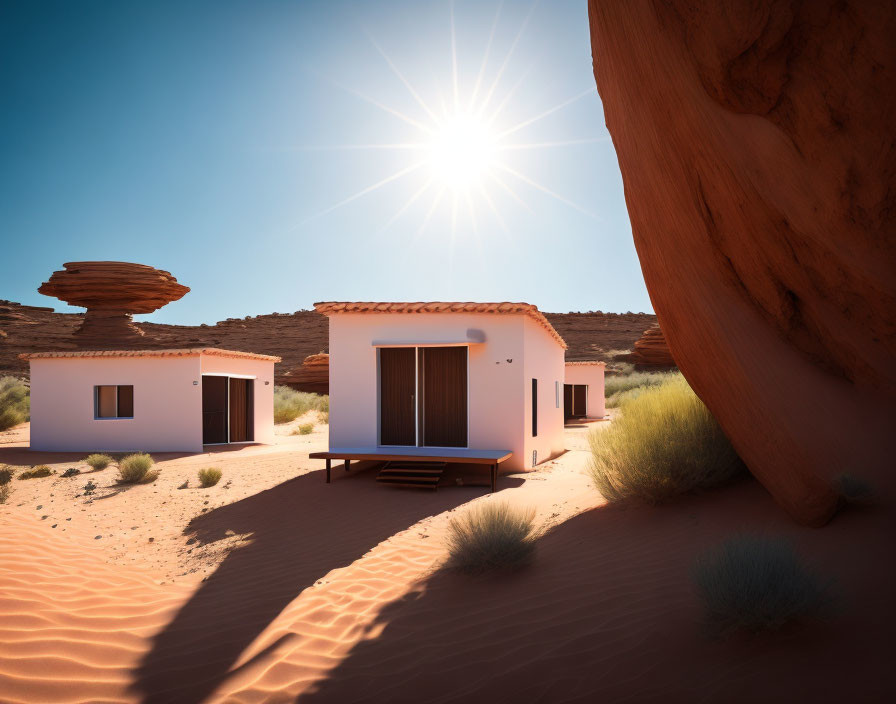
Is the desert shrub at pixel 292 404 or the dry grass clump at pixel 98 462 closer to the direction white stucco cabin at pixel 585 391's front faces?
the dry grass clump

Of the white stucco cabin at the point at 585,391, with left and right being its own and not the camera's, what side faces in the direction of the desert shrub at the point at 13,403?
right

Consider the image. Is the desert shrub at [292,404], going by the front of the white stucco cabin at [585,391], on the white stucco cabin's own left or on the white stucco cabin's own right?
on the white stucco cabin's own right

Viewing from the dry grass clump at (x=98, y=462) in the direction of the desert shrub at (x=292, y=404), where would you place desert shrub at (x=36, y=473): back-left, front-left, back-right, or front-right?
back-left

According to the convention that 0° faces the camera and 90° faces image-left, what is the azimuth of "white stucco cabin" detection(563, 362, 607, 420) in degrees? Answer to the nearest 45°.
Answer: approximately 0°

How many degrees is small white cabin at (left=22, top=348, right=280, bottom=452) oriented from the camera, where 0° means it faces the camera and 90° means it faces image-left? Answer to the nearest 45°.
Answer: approximately 315°

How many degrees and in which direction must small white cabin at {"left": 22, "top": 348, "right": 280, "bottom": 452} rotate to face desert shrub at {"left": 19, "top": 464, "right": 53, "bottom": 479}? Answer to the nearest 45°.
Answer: approximately 45° to its right

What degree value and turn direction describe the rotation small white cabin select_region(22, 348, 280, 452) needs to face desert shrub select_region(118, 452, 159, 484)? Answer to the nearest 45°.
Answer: approximately 45° to its right

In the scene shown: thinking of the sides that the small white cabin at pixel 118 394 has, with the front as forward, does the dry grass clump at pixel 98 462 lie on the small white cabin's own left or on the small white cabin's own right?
on the small white cabin's own right
